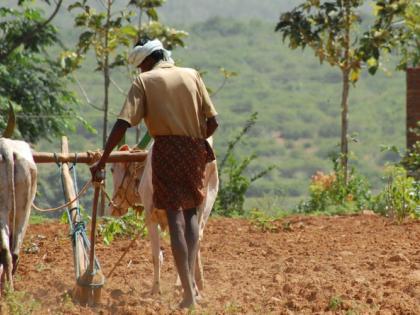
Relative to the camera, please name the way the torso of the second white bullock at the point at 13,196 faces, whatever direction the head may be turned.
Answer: away from the camera

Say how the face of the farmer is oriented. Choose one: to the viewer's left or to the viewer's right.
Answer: to the viewer's left

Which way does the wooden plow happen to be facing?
away from the camera

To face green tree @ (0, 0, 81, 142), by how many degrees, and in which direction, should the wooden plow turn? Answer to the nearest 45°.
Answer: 0° — it already faces it

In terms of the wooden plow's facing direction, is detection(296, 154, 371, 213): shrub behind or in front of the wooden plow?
in front

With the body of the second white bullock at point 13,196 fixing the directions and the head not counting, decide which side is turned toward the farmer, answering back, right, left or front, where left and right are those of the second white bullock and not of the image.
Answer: right

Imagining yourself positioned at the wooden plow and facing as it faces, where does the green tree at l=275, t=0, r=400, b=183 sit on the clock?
The green tree is roughly at 1 o'clock from the wooden plow.
